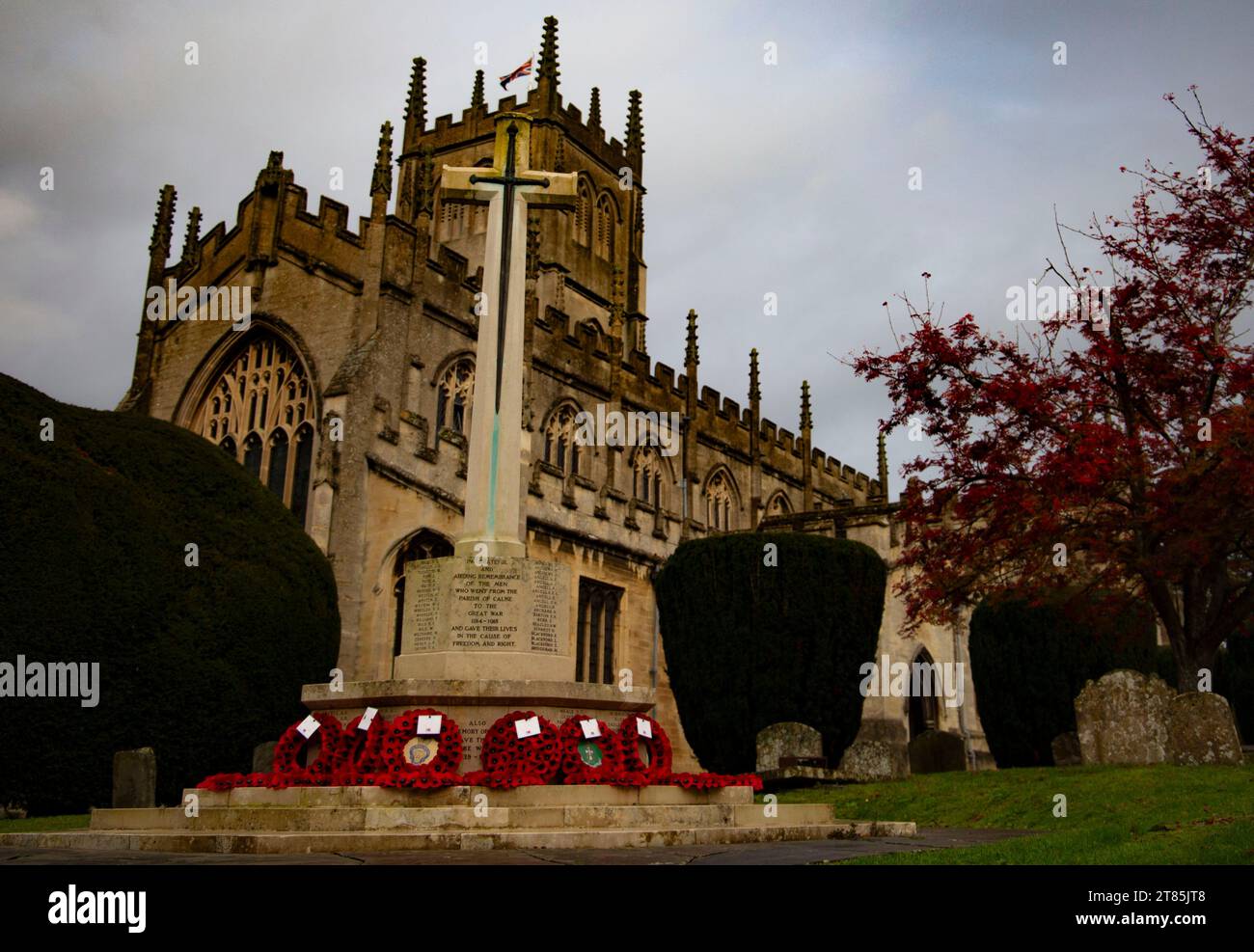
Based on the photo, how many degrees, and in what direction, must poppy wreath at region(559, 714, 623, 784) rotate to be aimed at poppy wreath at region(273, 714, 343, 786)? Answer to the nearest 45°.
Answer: approximately 90° to its right

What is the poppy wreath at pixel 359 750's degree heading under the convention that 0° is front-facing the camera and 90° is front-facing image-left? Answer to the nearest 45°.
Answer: approximately 45°
